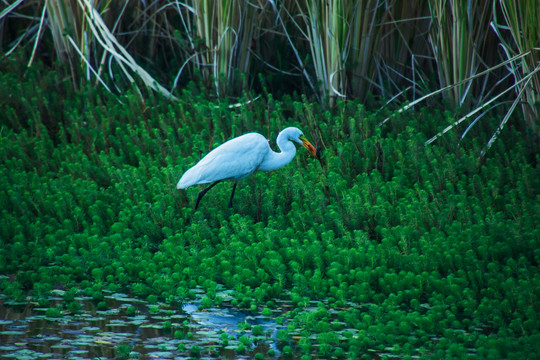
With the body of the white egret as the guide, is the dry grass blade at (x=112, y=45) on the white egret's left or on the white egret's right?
on the white egret's left

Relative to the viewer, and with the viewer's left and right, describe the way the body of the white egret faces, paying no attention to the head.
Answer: facing to the right of the viewer
